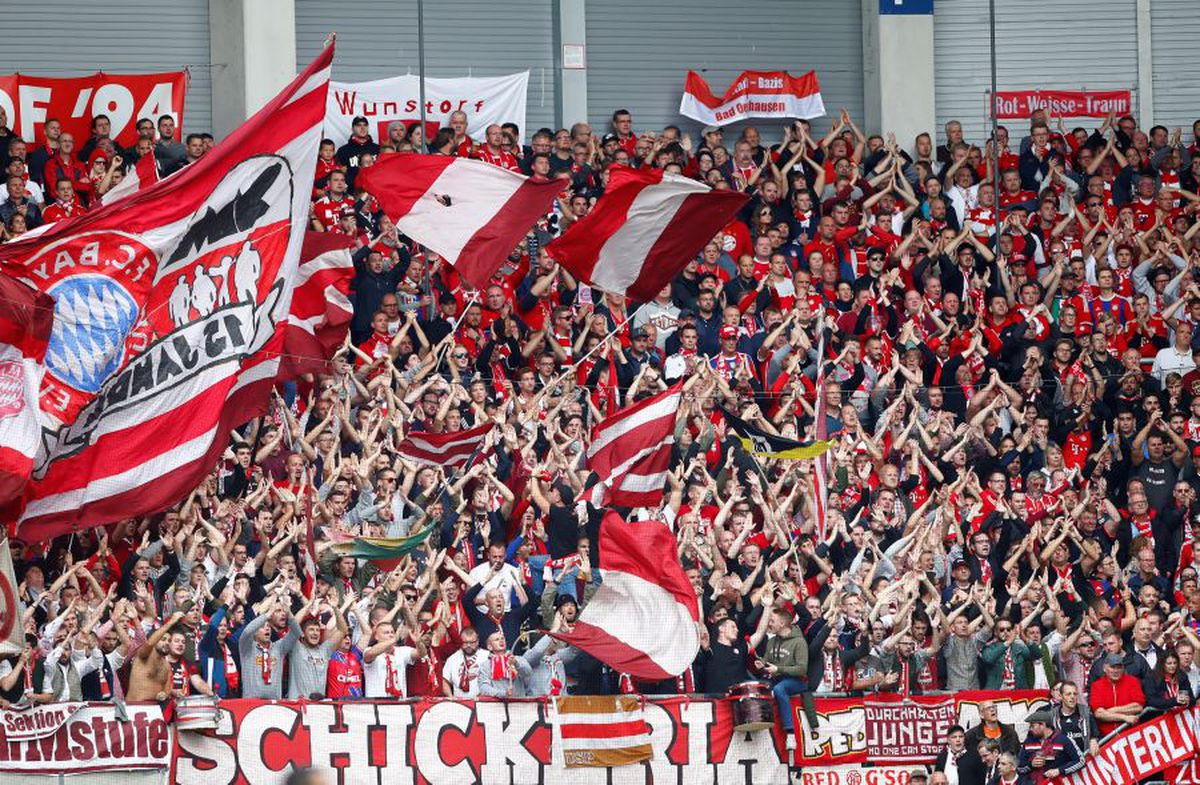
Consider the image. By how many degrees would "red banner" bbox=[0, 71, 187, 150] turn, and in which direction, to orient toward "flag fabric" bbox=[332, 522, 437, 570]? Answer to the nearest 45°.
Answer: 0° — it already faces it

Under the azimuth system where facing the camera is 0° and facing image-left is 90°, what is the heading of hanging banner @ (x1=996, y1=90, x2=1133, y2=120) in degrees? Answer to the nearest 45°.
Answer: approximately 0°

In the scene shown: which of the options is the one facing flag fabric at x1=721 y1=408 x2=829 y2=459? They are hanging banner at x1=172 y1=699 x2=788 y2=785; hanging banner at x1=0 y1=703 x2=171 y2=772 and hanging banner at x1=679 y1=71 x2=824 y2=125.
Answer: hanging banner at x1=679 y1=71 x2=824 y2=125

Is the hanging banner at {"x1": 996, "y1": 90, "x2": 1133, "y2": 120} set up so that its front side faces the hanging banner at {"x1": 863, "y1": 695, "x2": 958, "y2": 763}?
yes

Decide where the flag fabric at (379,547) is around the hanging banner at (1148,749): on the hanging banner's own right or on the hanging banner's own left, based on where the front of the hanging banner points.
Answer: on the hanging banner's own right

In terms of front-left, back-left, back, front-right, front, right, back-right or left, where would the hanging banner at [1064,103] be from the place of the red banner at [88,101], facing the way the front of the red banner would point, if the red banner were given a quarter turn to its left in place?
front

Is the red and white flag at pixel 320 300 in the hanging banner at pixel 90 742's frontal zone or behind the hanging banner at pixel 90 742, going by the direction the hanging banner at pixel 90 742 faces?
behind

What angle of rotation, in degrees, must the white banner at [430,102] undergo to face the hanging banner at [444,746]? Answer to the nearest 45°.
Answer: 0° — it already faces it

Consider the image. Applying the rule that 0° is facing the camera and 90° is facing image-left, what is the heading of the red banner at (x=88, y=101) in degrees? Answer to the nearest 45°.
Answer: approximately 0°

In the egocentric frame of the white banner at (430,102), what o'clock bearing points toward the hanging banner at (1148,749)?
The hanging banner is roughly at 11 o'clock from the white banner.
